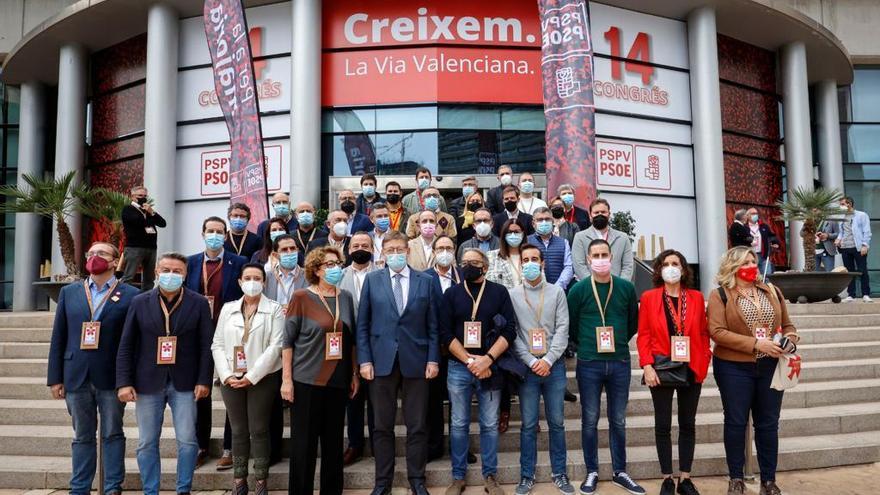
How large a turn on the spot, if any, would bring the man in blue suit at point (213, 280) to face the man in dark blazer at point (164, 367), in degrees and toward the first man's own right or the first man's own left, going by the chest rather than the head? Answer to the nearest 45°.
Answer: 0° — they already face them

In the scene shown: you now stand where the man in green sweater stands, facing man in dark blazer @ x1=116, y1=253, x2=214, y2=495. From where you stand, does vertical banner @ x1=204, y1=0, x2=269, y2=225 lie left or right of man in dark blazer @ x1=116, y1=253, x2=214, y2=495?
right

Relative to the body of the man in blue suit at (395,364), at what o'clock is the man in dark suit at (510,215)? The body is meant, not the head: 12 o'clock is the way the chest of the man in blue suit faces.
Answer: The man in dark suit is roughly at 7 o'clock from the man in blue suit.

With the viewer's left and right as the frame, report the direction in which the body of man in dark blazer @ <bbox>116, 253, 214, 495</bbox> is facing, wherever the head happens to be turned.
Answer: facing the viewer

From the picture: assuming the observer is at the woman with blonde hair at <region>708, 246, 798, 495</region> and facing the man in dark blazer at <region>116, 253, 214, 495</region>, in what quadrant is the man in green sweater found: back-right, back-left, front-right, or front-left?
front-right

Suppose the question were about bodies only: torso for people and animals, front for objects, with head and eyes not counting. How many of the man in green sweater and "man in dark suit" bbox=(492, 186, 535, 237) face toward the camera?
2

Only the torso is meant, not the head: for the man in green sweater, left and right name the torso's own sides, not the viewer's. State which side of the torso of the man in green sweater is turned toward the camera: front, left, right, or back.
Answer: front

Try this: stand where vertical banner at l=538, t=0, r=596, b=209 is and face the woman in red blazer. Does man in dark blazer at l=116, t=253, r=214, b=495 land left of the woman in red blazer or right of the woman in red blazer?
right

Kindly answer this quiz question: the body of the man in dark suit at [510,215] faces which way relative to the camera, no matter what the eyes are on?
toward the camera
